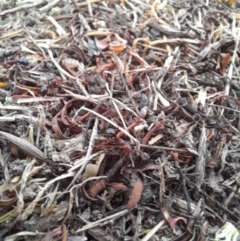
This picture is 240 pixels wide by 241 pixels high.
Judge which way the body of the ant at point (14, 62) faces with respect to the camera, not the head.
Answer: to the viewer's left

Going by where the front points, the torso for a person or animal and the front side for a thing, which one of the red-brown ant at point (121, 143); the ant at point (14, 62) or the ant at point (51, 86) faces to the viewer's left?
the ant at point (14, 62)

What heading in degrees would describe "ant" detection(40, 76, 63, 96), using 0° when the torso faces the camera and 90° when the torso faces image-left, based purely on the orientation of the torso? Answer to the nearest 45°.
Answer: approximately 225°

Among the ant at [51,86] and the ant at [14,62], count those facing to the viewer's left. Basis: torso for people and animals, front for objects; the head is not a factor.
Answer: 1

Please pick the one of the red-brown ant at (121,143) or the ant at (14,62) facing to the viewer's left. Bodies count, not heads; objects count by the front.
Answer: the ant

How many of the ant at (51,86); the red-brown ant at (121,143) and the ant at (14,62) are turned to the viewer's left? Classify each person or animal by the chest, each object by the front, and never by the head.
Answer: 1

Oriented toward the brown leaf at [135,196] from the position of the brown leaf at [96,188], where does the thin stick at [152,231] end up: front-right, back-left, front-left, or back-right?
front-right
